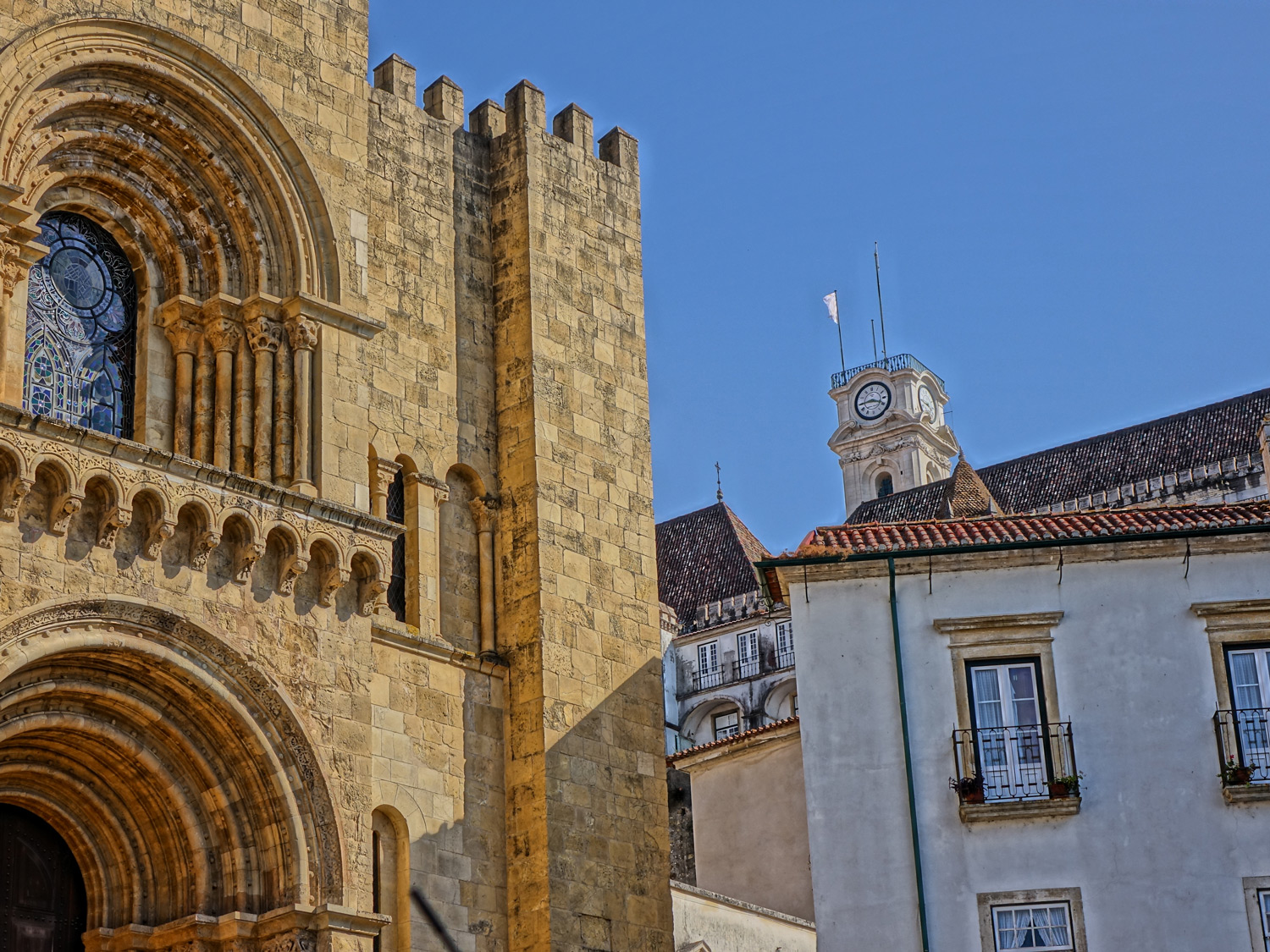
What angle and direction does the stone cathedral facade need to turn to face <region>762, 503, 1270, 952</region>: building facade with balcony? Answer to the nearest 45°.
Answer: approximately 45° to its left

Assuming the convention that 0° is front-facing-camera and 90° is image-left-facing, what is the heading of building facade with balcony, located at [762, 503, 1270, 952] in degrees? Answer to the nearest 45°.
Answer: approximately 0°

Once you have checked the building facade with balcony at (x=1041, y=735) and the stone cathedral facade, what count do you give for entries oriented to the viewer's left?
0

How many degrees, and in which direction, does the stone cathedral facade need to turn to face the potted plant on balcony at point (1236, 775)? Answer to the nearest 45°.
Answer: approximately 45° to its left

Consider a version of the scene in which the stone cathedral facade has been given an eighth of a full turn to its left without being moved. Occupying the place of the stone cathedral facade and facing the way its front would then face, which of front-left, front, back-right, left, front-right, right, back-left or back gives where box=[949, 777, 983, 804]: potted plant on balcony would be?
front

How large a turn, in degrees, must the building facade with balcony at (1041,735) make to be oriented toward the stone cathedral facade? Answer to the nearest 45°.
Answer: approximately 45° to its right

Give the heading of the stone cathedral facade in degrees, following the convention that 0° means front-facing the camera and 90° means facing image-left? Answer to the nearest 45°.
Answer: approximately 315°
